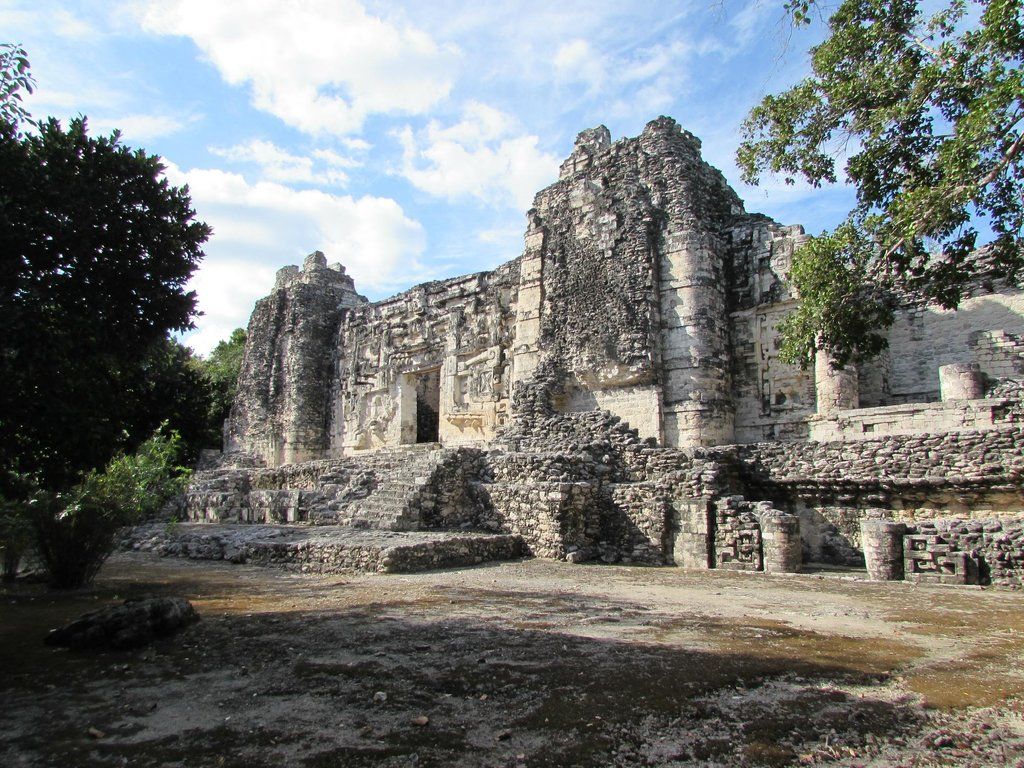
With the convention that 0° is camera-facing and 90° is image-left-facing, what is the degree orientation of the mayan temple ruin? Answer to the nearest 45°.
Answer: approximately 45°

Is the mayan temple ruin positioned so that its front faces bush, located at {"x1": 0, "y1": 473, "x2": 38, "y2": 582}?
yes

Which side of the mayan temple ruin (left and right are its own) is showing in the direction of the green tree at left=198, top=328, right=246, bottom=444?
right

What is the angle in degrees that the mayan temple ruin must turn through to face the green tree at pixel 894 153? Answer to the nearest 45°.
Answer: approximately 45° to its left

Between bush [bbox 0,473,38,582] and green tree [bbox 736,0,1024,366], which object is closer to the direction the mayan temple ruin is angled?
the bush
